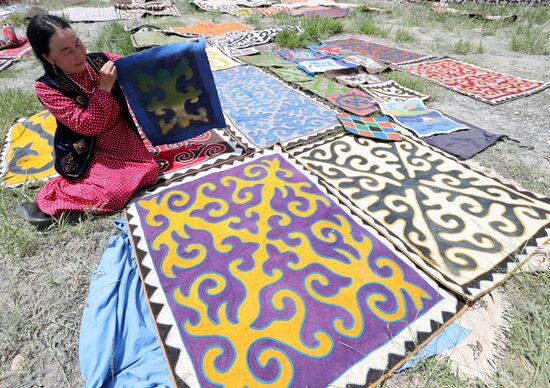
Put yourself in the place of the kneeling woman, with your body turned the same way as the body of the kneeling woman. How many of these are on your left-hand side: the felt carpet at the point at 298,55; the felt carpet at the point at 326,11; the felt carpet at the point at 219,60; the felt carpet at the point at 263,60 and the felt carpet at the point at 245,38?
5

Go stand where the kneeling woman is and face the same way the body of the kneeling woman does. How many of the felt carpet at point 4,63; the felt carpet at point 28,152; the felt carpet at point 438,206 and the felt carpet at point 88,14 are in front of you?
1

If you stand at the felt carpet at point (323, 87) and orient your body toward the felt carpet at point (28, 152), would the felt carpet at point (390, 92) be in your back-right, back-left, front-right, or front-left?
back-left

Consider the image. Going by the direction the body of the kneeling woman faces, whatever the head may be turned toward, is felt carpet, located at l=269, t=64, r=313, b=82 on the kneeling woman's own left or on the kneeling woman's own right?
on the kneeling woman's own left

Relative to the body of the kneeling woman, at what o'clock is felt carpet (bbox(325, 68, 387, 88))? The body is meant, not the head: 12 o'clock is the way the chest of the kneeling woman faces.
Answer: The felt carpet is roughly at 10 o'clock from the kneeling woman.

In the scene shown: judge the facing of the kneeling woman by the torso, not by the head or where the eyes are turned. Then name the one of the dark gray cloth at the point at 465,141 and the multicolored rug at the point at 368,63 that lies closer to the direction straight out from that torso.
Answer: the dark gray cloth

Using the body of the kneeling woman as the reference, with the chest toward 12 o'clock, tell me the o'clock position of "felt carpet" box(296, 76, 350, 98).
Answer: The felt carpet is roughly at 10 o'clock from the kneeling woman.

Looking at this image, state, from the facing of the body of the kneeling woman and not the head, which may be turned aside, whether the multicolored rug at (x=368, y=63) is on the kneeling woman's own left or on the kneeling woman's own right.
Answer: on the kneeling woman's own left

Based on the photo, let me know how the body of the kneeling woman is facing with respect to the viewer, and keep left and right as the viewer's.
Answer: facing the viewer and to the right of the viewer

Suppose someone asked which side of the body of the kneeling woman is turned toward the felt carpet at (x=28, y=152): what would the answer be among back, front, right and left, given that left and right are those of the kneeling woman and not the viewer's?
back

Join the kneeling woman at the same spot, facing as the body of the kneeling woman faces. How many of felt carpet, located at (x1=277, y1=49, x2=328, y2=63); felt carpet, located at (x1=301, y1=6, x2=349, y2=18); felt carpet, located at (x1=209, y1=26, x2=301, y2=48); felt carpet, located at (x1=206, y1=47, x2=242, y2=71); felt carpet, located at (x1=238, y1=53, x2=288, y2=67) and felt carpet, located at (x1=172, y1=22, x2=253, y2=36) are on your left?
6

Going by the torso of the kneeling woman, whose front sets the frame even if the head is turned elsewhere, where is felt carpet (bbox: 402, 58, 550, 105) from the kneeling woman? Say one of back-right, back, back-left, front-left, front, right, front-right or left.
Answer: front-left

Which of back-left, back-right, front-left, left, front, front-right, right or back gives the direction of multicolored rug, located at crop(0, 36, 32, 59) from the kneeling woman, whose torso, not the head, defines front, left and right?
back-left

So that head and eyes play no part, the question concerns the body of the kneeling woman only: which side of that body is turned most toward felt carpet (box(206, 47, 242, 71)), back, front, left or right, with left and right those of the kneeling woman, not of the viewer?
left

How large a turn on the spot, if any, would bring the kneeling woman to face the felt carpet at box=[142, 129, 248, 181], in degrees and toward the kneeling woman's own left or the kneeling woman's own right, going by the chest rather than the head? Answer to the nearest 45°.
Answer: approximately 45° to the kneeling woman's own left

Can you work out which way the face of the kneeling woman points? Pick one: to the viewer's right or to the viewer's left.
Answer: to the viewer's right

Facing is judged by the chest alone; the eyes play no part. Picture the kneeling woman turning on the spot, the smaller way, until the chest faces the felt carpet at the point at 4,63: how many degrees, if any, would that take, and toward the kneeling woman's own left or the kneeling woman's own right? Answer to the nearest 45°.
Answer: approximately 135° to the kneeling woman's own left

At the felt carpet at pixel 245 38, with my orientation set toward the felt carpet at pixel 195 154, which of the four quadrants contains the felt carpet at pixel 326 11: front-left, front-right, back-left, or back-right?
back-left

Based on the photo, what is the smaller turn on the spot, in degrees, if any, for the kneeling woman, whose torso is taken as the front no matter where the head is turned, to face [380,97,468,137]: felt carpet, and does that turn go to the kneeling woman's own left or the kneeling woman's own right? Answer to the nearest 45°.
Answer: approximately 45° to the kneeling woman's own left
